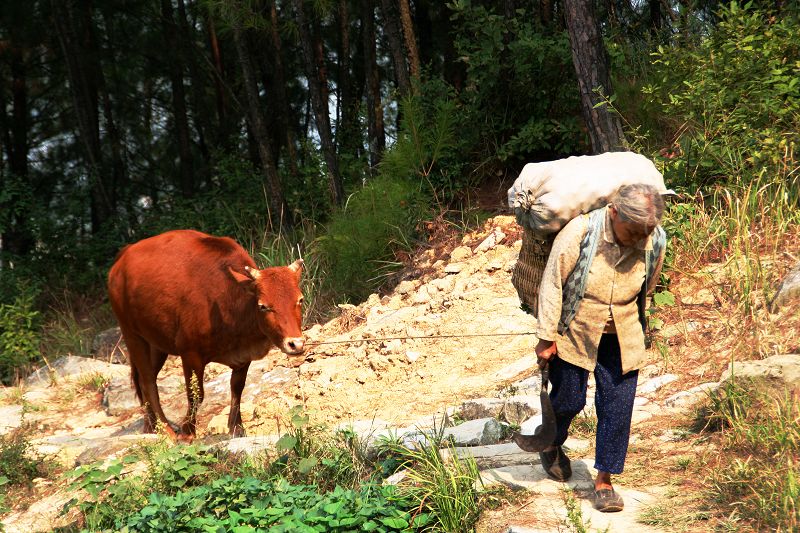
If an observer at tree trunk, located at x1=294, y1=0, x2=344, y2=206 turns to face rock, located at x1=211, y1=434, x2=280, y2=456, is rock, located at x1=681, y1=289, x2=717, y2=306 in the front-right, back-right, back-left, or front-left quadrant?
front-left

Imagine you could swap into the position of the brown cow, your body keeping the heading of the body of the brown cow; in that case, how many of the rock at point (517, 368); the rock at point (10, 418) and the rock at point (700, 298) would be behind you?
1

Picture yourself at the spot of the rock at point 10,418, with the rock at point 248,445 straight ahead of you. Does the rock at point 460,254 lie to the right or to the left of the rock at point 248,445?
left

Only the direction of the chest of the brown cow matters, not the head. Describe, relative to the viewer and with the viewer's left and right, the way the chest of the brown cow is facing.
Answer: facing the viewer and to the right of the viewer

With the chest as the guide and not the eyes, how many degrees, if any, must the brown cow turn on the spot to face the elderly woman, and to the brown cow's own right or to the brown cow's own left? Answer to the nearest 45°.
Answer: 0° — it already faces them

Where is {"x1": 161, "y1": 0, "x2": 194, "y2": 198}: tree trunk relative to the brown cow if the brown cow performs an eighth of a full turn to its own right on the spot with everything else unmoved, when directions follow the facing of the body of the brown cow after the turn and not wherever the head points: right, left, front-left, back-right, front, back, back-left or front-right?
back

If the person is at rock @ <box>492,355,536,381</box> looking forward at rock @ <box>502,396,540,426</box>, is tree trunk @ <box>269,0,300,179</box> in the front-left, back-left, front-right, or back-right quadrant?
back-right

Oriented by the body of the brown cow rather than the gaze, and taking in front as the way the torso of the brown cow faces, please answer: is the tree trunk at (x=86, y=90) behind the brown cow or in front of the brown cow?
behind

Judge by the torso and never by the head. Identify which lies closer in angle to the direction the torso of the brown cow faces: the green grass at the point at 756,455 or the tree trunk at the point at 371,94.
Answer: the green grass

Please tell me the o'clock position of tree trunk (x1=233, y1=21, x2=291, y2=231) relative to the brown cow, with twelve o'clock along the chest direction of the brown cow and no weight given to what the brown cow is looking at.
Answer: The tree trunk is roughly at 8 o'clock from the brown cow.

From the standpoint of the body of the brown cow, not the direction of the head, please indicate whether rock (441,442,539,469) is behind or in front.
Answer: in front

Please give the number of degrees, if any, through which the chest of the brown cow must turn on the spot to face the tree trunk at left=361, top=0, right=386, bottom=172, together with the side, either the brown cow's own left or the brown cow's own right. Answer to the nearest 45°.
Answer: approximately 90° to the brown cow's own left

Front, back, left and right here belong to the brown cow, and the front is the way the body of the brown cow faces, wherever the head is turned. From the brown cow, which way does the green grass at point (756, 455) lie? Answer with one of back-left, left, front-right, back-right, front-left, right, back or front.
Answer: front

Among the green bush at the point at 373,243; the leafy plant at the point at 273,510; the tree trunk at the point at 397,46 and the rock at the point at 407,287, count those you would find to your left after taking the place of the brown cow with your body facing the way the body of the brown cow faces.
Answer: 3

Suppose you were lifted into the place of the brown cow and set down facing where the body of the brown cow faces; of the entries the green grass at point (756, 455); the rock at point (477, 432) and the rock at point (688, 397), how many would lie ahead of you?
3

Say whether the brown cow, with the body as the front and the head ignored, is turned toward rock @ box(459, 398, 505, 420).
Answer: yes

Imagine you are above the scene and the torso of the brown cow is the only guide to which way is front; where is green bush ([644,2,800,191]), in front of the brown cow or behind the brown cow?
in front
